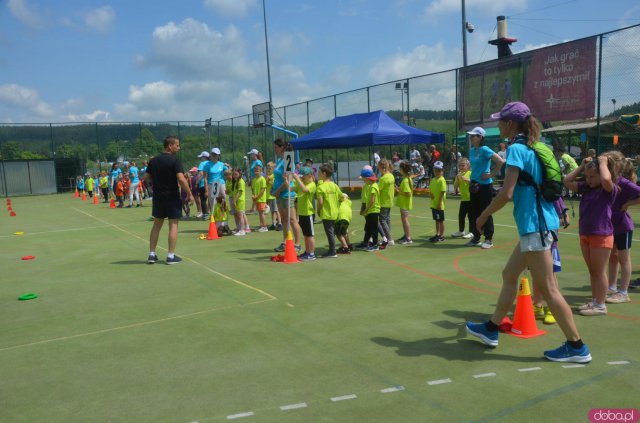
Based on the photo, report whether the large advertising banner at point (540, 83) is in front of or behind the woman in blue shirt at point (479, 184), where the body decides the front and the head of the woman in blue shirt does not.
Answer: behind

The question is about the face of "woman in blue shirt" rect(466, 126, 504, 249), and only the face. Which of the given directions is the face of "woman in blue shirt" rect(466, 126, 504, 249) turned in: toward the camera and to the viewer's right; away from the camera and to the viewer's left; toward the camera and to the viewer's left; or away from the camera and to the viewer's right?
toward the camera and to the viewer's left

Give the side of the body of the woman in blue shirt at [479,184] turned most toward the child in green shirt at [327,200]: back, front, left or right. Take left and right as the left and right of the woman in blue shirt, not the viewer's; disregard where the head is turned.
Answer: front

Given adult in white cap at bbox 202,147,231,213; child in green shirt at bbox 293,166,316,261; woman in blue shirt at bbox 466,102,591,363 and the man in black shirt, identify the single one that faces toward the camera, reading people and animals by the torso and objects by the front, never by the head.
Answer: the adult in white cap

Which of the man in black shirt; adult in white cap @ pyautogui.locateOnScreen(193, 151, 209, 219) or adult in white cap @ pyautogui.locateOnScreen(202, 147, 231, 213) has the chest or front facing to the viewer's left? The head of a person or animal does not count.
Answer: adult in white cap @ pyautogui.locateOnScreen(193, 151, 209, 219)

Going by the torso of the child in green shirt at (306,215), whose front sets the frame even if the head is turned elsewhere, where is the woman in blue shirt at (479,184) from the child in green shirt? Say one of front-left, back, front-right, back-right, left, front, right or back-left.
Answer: back

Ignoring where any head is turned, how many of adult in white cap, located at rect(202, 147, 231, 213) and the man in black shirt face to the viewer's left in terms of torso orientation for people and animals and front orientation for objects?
0

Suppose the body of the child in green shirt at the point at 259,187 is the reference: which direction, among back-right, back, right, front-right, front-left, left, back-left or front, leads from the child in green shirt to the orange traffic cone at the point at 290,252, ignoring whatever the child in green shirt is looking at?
front-left

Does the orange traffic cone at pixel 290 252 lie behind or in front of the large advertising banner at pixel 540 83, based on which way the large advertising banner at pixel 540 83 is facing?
in front

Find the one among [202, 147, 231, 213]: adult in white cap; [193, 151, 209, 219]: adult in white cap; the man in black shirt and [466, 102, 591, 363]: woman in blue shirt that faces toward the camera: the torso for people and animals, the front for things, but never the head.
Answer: [202, 147, 231, 213]: adult in white cap

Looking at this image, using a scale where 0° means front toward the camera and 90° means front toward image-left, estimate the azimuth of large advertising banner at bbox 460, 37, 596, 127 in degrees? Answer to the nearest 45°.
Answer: approximately 45°

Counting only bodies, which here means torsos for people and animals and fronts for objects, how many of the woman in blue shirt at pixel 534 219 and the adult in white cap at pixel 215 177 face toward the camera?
1
